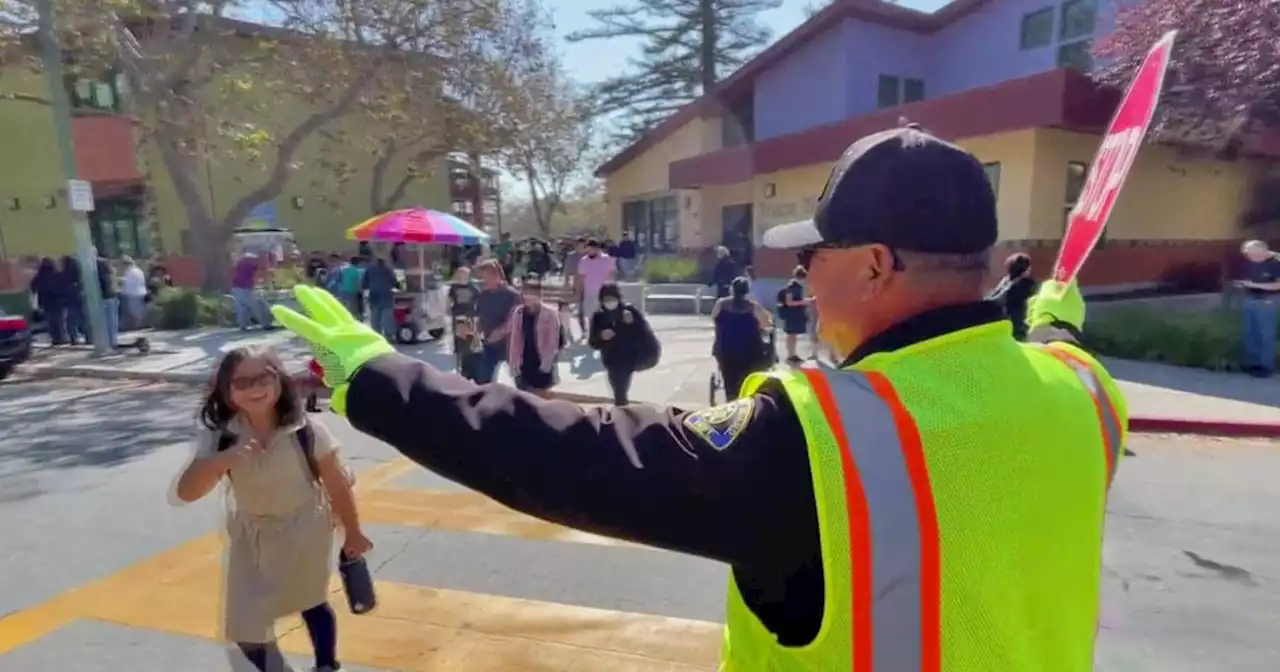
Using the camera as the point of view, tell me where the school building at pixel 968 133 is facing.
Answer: facing the viewer and to the left of the viewer

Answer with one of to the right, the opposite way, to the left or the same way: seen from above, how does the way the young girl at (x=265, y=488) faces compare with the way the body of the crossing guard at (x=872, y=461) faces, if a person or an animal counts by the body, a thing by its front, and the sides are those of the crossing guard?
the opposite way

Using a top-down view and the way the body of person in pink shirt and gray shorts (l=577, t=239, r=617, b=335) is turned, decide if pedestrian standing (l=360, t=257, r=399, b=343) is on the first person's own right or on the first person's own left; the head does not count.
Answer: on the first person's own right

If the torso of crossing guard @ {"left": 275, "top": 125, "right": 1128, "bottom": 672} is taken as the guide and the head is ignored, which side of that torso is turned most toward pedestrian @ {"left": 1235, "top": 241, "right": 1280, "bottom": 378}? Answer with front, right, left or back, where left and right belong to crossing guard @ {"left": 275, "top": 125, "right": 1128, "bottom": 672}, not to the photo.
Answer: right

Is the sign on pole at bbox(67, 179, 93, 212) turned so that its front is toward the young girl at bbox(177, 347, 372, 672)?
yes

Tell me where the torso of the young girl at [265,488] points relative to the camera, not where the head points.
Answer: toward the camera

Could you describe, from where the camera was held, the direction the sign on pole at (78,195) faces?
facing the viewer

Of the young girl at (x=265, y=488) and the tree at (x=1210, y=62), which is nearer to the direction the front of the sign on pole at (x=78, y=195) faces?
the young girl
